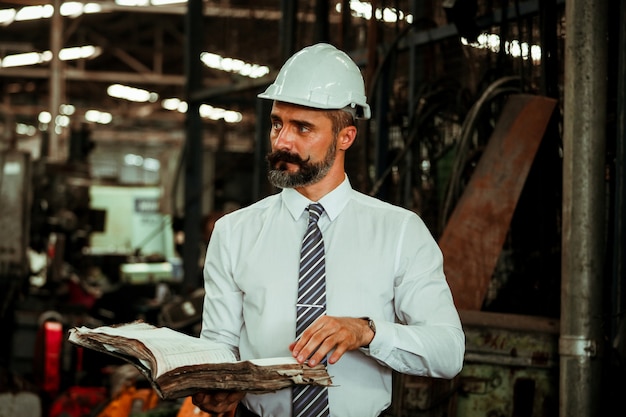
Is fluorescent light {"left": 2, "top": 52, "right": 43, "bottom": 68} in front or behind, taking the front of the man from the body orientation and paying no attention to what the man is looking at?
behind

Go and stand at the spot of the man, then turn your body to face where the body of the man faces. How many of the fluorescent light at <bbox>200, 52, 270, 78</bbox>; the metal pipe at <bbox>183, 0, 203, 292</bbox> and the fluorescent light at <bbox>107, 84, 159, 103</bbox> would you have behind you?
3

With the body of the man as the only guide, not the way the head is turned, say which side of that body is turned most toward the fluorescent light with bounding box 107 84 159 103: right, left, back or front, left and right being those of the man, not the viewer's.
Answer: back

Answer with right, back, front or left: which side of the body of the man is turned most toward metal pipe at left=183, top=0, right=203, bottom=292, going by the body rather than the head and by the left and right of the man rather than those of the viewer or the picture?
back

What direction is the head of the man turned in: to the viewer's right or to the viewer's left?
to the viewer's left

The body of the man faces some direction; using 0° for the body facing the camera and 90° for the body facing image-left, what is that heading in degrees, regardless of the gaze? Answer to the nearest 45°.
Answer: approximately 0°

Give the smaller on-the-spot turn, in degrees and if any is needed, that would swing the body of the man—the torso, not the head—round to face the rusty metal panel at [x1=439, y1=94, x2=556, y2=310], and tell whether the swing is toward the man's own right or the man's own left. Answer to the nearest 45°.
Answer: approximately 135° to the man's own left

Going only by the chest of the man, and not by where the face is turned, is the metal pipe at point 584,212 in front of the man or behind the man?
behind

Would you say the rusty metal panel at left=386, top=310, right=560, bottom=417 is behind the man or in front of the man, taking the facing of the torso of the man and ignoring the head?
behind

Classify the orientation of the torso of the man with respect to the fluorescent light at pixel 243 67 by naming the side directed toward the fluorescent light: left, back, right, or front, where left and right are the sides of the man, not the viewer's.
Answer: back
